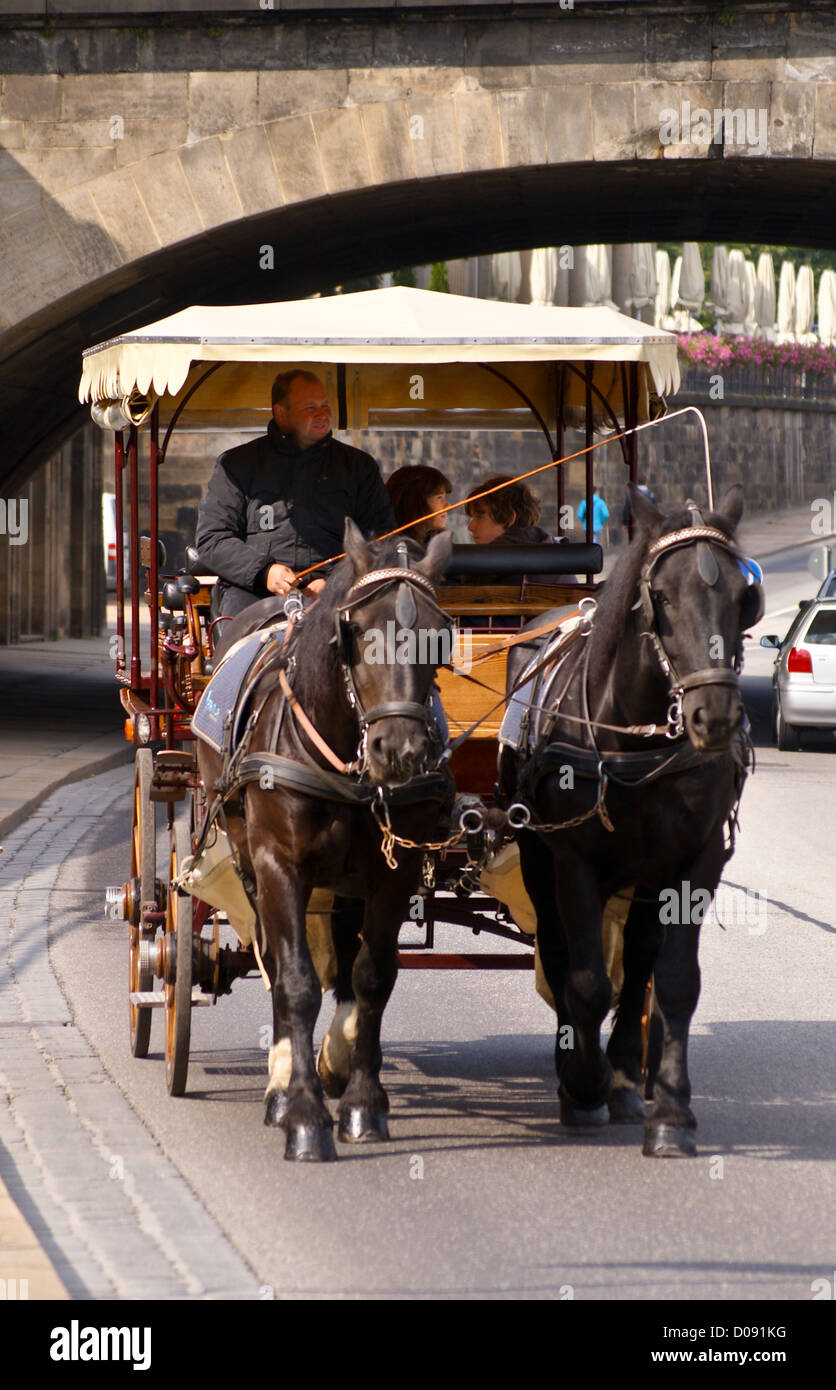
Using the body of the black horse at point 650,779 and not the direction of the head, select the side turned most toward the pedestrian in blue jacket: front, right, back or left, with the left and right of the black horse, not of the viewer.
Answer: back

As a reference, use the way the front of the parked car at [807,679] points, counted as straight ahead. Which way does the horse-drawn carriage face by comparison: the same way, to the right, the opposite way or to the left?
the opposite way

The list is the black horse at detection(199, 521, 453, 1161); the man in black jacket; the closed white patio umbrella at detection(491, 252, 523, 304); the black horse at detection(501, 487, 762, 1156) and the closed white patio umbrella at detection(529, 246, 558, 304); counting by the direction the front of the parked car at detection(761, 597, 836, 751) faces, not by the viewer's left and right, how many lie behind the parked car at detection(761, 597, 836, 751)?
3

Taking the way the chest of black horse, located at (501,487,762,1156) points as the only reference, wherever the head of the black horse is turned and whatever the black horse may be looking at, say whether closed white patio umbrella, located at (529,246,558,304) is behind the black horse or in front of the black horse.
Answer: behind

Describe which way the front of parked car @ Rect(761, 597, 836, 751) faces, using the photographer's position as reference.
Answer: facing away from the viewer

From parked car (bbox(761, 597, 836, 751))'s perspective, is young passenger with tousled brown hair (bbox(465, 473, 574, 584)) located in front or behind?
behind

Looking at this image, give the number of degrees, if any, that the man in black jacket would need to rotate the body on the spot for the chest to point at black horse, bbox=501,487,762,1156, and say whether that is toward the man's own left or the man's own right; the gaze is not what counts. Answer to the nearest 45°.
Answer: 0° — they already face it

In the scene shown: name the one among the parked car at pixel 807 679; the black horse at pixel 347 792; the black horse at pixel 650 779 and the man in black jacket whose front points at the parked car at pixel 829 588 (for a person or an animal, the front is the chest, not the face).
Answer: the parked car at pixel 807 679

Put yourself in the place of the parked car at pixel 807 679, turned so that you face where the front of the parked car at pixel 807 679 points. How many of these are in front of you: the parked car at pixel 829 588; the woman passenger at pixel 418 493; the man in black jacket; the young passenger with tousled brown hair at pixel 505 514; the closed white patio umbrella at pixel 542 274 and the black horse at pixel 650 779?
2

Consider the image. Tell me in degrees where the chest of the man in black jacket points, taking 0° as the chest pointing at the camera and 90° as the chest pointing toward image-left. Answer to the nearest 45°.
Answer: approximately 315°

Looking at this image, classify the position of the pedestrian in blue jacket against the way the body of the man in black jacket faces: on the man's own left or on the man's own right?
on the man's own left

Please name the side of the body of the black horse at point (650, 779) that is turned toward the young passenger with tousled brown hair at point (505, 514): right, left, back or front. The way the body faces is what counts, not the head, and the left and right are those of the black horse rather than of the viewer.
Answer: back

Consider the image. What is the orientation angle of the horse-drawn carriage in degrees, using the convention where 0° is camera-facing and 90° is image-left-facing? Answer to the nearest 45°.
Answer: approximately 0°

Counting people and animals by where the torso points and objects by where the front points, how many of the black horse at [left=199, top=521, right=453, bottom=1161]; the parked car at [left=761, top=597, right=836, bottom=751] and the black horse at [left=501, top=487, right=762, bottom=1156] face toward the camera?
2
